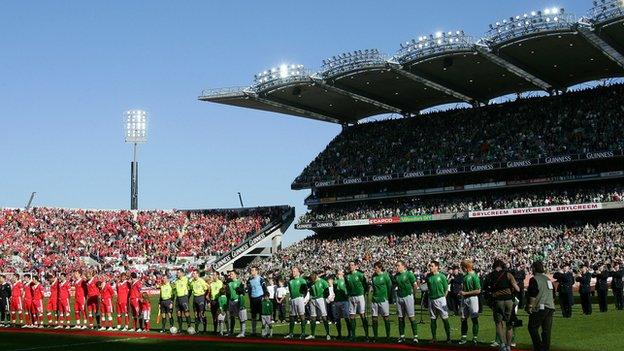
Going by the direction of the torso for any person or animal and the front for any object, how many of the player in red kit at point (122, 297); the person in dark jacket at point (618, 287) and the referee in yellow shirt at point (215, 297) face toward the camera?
3

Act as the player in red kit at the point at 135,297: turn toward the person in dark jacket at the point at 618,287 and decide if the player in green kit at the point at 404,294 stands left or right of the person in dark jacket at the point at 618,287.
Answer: right

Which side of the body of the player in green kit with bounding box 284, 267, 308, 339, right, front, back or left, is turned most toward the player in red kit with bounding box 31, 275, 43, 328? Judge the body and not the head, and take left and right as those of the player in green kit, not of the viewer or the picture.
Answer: right

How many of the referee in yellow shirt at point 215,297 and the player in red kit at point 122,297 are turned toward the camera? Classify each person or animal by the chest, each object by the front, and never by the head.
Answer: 2

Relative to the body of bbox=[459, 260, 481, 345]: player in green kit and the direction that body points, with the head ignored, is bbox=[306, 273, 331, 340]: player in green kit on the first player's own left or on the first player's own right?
on the first player's own right

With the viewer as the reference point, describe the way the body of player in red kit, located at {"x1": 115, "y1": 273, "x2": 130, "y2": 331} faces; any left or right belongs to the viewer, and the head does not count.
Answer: facing the viewer

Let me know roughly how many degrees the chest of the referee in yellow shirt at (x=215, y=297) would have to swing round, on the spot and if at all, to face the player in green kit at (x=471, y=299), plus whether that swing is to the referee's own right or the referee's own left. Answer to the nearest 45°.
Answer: approximately 45° to the referee's own left

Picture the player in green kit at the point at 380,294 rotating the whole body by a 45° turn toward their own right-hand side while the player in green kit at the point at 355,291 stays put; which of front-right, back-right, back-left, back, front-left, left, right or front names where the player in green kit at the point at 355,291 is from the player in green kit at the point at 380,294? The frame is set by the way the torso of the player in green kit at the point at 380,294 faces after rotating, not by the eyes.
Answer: front-right

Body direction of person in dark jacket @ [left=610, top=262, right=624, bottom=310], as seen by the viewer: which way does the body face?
toward the camera

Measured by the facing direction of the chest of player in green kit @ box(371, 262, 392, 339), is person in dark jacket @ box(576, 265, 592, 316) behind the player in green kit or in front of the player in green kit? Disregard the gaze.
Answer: behind

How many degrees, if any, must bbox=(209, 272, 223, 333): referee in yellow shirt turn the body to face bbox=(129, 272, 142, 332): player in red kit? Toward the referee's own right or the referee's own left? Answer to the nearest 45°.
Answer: approximately 135° to the referee's own right

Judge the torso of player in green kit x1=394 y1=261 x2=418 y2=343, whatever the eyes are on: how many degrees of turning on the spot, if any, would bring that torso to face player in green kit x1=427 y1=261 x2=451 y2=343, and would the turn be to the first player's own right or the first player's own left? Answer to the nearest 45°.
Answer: approximately 90° to the first player's own left

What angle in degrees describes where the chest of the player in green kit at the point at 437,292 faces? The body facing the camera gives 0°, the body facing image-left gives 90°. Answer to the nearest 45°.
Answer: approximately 45°

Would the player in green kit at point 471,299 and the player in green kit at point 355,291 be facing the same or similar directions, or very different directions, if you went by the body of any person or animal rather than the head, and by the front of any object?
same or similar directions

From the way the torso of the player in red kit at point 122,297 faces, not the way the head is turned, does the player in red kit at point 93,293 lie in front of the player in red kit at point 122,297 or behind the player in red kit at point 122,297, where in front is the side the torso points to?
behind

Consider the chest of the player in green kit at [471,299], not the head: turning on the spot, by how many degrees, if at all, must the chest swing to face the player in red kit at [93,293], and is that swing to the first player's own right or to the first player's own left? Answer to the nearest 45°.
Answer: approximately 90° to the first player's own right

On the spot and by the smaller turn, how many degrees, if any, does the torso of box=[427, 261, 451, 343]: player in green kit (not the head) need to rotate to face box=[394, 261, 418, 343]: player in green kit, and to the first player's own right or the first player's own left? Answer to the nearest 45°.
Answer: approximately 90° to the first player's own right

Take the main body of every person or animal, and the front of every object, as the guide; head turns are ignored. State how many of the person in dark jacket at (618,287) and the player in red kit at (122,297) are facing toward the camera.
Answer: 2

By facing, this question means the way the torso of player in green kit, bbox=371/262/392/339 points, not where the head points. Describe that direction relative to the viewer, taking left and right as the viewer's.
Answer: facing the viewer and to the left of the viewer

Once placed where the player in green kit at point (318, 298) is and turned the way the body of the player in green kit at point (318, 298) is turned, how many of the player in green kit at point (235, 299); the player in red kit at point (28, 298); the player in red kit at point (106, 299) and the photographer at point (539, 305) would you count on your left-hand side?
1
